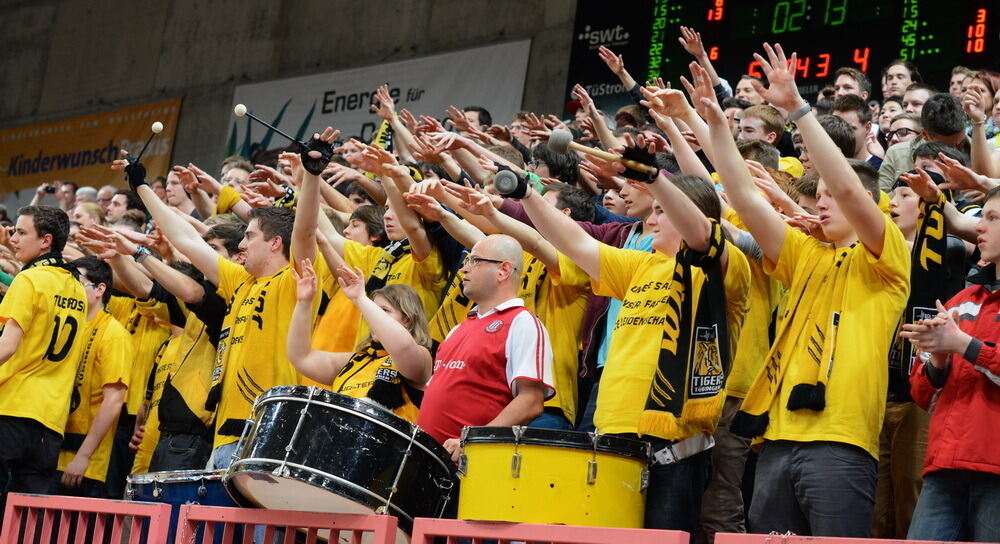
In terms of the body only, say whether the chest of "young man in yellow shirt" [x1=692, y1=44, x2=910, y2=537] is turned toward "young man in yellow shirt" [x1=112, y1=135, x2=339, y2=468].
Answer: no

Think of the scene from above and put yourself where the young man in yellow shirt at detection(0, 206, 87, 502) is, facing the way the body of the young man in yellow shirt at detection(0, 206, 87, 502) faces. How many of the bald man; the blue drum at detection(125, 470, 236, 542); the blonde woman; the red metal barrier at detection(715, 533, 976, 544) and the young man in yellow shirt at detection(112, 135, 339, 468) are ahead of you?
0

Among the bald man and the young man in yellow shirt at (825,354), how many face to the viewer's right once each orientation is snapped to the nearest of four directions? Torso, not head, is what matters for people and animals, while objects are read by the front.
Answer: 0

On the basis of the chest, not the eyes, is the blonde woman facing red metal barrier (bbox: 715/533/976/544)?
no

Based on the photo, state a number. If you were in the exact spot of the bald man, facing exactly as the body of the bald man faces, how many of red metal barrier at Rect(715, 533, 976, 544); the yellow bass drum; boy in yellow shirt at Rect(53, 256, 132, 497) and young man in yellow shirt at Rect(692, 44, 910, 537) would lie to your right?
1

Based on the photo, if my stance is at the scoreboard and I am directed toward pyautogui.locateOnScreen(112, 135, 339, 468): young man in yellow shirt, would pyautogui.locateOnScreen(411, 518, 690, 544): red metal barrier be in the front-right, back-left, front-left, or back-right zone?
front-left

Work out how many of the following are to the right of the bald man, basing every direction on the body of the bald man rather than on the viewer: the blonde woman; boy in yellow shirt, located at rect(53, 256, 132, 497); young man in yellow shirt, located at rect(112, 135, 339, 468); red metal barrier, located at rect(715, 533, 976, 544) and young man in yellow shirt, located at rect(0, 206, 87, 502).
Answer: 4

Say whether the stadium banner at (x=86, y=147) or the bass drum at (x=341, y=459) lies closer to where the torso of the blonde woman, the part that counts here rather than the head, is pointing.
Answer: the bass drum

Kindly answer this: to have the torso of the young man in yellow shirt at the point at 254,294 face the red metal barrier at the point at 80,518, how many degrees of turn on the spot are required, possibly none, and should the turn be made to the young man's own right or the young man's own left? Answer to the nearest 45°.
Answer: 0° — they already face it

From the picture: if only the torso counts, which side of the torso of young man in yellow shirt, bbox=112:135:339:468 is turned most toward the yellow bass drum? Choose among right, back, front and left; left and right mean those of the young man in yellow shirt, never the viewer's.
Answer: left

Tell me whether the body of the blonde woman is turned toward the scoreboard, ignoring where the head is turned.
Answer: no

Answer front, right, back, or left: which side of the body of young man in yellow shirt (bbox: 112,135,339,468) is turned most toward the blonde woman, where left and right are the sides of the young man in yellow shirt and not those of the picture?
left

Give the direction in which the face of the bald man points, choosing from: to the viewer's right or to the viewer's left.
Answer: to the viewer's left

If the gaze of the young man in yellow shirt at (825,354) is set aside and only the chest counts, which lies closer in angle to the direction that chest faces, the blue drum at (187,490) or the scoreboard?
the blue drum

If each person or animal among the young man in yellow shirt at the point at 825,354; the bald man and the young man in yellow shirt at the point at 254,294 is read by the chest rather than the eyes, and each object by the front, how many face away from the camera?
0

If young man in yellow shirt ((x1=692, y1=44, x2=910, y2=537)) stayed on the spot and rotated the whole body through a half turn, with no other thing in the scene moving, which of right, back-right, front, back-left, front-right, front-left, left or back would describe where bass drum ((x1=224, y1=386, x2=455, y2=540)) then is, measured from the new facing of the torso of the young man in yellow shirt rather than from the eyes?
back-left

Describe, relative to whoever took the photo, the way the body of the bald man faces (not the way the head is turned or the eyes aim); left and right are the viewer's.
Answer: facing the viewer and to the left of the viewer

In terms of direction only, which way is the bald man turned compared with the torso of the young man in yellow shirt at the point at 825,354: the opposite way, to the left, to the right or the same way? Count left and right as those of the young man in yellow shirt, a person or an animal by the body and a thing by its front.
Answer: the same way

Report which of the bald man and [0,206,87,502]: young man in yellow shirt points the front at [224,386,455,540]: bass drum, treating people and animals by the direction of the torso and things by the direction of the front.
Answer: the bald man
